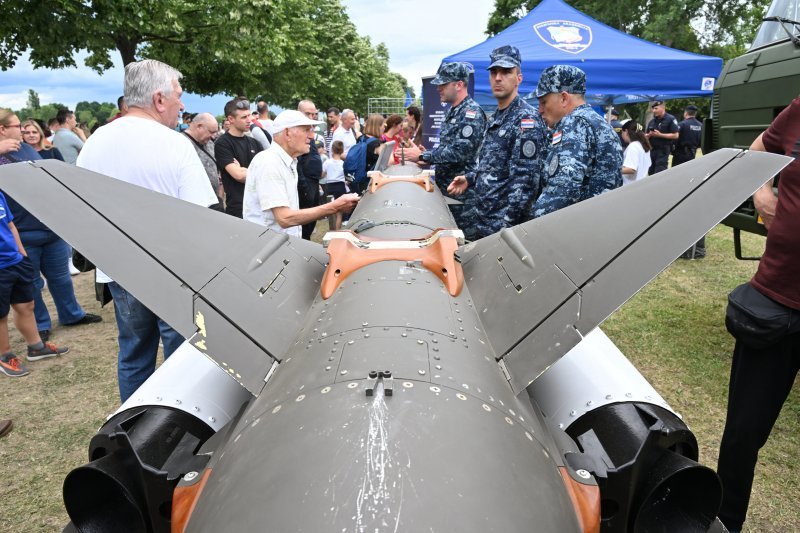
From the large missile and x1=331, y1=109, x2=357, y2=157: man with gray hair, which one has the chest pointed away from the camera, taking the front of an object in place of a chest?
the large missile

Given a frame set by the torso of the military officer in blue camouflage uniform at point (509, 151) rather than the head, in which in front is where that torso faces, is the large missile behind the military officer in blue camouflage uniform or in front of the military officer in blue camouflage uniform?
in front

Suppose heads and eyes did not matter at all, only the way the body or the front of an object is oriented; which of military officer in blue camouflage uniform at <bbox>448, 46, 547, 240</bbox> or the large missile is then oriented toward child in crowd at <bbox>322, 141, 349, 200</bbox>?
the large missile

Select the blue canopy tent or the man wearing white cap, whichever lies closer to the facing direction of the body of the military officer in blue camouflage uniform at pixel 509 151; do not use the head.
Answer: the man wearing white cap

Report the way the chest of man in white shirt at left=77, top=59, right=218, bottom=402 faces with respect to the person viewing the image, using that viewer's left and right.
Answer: facing away from the viewer and to the right of the viewer

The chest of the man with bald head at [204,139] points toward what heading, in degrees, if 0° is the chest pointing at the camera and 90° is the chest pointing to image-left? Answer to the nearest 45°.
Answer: approximately 270°

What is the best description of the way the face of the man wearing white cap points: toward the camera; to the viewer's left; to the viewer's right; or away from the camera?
to the viewer's right

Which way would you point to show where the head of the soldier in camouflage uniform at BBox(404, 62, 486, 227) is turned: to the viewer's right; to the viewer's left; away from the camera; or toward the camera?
to the viewer's left

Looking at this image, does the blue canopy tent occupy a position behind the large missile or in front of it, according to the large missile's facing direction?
in front

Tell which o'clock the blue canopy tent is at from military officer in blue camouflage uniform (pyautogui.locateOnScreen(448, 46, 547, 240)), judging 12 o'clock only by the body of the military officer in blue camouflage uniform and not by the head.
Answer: The blue canopy tent is roughly at 5 o'clock from the military officer in blue camouflage uniform.

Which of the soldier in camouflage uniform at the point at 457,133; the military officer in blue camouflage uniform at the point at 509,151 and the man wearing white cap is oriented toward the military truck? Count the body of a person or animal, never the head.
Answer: the man wearing white cap

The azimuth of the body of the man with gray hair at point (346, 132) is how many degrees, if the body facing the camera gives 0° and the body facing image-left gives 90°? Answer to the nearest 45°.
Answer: approximately 315°

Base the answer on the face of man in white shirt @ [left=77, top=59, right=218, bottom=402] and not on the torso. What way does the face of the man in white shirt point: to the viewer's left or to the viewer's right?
to the viewer's right

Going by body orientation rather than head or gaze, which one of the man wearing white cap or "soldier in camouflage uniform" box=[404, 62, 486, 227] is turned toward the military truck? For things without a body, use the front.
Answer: the man wearing white cap

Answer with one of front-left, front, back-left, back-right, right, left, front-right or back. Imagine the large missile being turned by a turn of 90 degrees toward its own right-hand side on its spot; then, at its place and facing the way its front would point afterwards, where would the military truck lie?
front-left

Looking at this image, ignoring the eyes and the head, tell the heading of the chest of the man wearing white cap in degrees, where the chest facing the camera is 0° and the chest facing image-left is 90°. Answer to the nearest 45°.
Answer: approximately 270°
